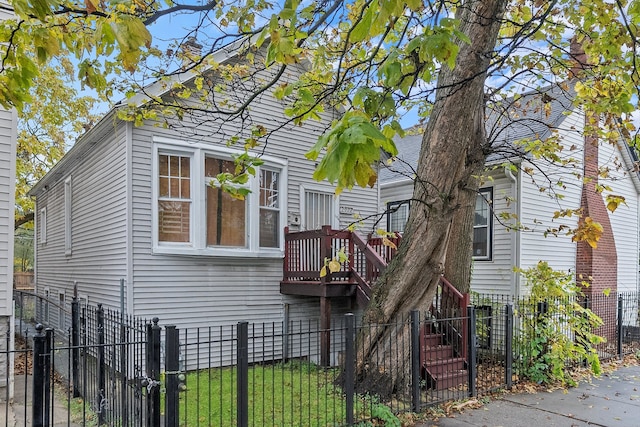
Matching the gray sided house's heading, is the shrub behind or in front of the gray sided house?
in front

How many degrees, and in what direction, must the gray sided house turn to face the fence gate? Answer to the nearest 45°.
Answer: approximately 45° to its right

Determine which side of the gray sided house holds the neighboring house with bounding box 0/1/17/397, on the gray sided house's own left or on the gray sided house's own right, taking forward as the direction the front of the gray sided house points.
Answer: on the gray sided house's own right

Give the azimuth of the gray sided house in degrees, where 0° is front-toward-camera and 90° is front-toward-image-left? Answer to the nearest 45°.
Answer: approximately 315°
